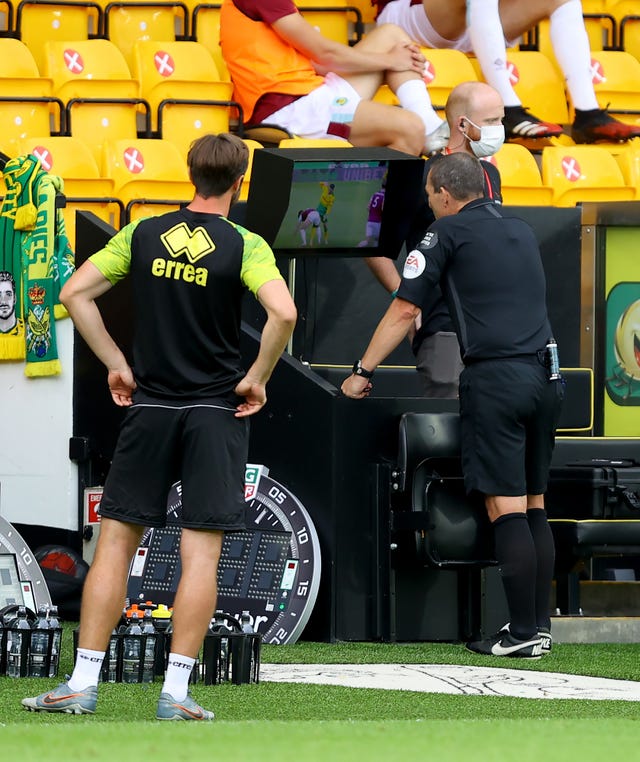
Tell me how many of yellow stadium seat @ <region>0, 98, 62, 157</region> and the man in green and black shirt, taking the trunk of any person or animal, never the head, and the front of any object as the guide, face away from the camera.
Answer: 1

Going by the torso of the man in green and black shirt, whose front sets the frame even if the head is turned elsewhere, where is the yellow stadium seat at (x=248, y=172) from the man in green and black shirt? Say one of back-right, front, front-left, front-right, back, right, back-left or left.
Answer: front

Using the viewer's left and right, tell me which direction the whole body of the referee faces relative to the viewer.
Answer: facing away from the viewer and to the left of the viewer

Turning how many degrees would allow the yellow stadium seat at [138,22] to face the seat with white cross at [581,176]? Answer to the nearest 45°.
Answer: approximately 45° to its left

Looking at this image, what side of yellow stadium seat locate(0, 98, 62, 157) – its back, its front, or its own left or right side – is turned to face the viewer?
front

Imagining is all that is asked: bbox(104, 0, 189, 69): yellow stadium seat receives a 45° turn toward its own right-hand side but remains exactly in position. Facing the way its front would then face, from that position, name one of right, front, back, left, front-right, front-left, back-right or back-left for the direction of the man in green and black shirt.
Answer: front-left

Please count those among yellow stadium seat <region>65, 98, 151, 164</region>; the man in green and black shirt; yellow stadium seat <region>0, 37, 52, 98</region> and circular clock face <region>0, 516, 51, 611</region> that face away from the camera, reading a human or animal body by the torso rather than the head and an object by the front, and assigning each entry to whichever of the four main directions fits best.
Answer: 1

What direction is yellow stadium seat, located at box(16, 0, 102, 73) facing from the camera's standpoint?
toward the camera

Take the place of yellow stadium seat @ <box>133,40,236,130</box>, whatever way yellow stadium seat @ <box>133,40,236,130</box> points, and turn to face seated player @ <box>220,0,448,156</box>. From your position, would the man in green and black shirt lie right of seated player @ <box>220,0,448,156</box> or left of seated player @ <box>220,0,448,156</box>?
right

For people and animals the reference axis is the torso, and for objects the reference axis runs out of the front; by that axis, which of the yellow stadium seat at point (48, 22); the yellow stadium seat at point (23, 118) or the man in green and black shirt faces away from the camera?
the man in green and black shirt

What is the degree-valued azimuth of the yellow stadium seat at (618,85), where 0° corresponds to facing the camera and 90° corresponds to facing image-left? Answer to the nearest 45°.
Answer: approximately 0°

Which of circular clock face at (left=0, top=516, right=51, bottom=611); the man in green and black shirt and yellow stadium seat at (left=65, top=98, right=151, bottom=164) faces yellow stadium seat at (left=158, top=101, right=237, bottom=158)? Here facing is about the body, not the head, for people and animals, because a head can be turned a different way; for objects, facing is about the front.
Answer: the man in green and black shirt

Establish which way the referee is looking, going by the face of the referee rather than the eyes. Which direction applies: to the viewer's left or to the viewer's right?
to the viewer's left

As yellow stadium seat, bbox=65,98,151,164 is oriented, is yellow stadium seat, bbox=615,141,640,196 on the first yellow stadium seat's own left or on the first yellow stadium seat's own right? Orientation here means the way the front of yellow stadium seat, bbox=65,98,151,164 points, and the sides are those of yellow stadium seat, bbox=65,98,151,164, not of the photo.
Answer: on the first yellow stadium seat's own left

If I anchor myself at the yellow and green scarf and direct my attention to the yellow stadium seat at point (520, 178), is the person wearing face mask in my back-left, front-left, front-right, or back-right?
front-right

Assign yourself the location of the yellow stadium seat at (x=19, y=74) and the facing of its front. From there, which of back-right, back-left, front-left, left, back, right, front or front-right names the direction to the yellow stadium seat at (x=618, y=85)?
left

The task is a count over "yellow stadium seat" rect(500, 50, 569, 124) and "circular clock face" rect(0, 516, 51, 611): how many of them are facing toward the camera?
2

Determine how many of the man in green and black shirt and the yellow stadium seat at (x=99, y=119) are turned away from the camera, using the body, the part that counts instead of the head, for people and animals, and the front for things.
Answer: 1

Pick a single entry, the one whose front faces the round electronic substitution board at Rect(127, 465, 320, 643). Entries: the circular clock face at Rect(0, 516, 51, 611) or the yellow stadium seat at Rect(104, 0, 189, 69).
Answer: the yellow stadium seat
